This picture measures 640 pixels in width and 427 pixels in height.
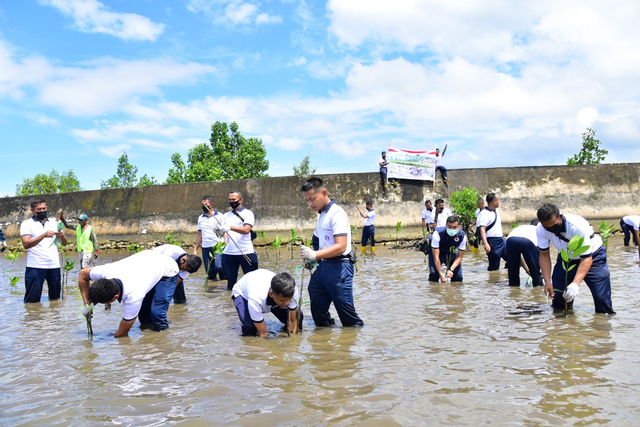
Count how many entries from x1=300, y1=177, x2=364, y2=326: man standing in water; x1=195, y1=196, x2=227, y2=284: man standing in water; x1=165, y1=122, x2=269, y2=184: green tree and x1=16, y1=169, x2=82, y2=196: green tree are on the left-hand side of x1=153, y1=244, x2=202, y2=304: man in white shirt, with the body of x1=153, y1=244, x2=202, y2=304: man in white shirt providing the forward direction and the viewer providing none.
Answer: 3

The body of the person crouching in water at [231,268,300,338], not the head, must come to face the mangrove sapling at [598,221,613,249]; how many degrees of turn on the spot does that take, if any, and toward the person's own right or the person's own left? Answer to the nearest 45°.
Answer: approximately 90° to the person's own left

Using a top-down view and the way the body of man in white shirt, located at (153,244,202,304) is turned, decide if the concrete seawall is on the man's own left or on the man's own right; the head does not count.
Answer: on the man's own left

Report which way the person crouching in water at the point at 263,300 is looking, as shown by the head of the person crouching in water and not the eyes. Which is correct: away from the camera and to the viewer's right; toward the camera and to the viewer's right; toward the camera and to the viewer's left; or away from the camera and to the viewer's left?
toward the camera and to the viewer's right
